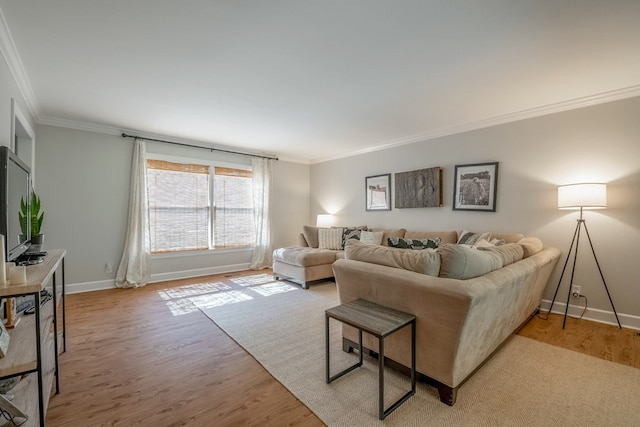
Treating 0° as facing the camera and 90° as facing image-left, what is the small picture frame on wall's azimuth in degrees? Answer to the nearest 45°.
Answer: approximately 45°

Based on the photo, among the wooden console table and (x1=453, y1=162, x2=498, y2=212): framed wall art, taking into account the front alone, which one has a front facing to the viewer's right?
the wooden console table

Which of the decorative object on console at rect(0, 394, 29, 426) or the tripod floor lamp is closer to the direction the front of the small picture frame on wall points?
the decorative object on console

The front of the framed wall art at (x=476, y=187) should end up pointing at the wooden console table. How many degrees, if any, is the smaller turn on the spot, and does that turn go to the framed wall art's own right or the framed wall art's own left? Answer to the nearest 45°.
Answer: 0° — it already faces it

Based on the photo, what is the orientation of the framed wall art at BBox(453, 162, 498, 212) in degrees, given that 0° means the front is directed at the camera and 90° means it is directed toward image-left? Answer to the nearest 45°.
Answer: approximately 45°

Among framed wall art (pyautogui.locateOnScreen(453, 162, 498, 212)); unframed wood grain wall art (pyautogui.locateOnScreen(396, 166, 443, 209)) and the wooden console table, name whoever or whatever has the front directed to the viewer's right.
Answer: the wooden console table

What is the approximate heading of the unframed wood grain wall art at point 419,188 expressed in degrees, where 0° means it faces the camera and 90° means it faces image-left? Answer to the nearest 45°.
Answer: approximately 45°

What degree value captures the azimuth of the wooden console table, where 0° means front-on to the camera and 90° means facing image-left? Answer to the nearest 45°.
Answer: approximately 270°
